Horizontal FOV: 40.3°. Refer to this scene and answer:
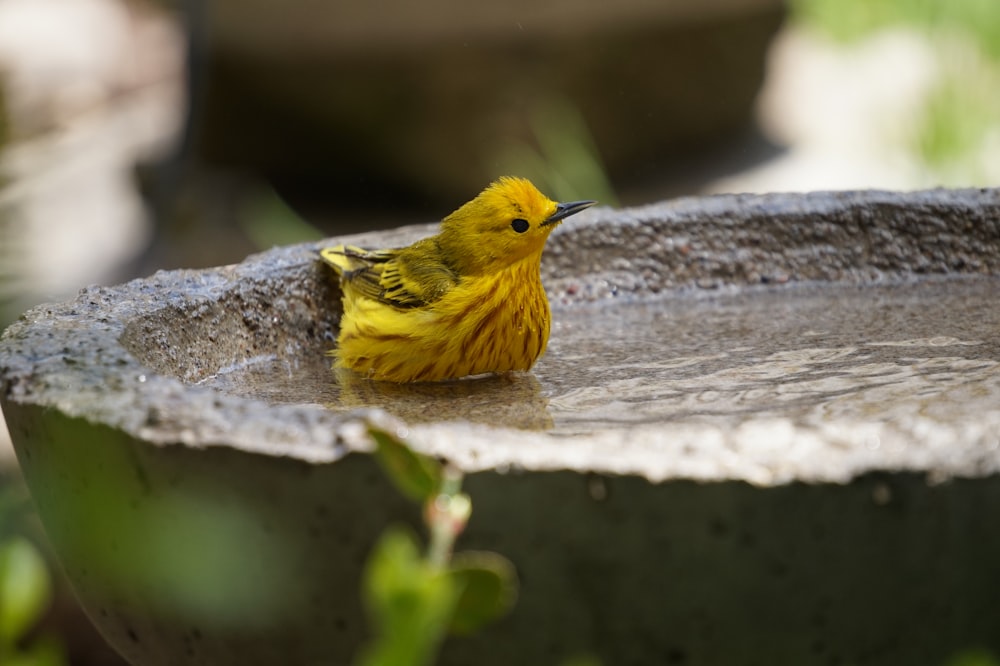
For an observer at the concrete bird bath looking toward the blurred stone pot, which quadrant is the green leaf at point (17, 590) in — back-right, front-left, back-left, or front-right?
back-left

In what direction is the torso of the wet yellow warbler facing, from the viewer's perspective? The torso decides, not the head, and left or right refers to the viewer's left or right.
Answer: facing to the right of the viewer

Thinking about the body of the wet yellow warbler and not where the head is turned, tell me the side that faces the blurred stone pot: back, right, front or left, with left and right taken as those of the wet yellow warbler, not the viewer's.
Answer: left

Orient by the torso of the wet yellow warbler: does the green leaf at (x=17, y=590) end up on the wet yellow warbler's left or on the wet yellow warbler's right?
on the wet yellow warbler's right
